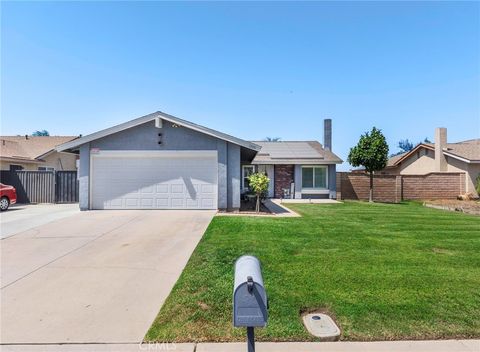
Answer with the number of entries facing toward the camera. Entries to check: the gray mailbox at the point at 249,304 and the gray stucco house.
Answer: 2

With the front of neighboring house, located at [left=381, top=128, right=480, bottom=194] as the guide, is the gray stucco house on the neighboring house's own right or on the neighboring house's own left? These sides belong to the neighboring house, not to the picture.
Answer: on the neighboring house's own right

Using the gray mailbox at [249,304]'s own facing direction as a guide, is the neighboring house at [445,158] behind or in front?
behind

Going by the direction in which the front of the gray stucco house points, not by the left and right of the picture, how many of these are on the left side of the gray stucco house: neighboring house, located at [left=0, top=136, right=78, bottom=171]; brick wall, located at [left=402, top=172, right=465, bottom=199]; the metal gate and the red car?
1

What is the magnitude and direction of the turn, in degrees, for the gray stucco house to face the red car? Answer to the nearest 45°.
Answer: approximately 90° to its right

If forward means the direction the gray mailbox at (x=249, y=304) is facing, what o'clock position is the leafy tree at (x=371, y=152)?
The leafy tree is roughly at 7 o'clock from the gray mailbox.

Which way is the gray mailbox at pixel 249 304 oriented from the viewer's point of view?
toward the camera

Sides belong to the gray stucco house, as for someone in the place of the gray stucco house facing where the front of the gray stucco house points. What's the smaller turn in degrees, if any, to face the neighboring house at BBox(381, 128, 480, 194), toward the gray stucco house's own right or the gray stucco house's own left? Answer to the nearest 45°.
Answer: approximately 90° to the gray stucco house's own left

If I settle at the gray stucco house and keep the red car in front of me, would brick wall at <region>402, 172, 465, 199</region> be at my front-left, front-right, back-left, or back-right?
back-right

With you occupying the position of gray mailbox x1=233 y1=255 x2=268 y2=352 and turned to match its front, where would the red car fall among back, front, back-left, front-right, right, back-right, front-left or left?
back-right

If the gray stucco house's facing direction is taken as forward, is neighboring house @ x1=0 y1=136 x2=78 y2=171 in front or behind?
behind

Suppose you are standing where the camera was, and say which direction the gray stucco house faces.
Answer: facing the viewer
